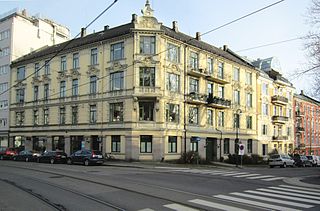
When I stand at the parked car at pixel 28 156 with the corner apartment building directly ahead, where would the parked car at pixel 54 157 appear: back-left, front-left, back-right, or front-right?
front-right

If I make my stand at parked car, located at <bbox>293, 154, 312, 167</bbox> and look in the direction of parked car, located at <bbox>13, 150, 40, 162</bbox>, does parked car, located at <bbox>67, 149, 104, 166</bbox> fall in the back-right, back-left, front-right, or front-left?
front-left
